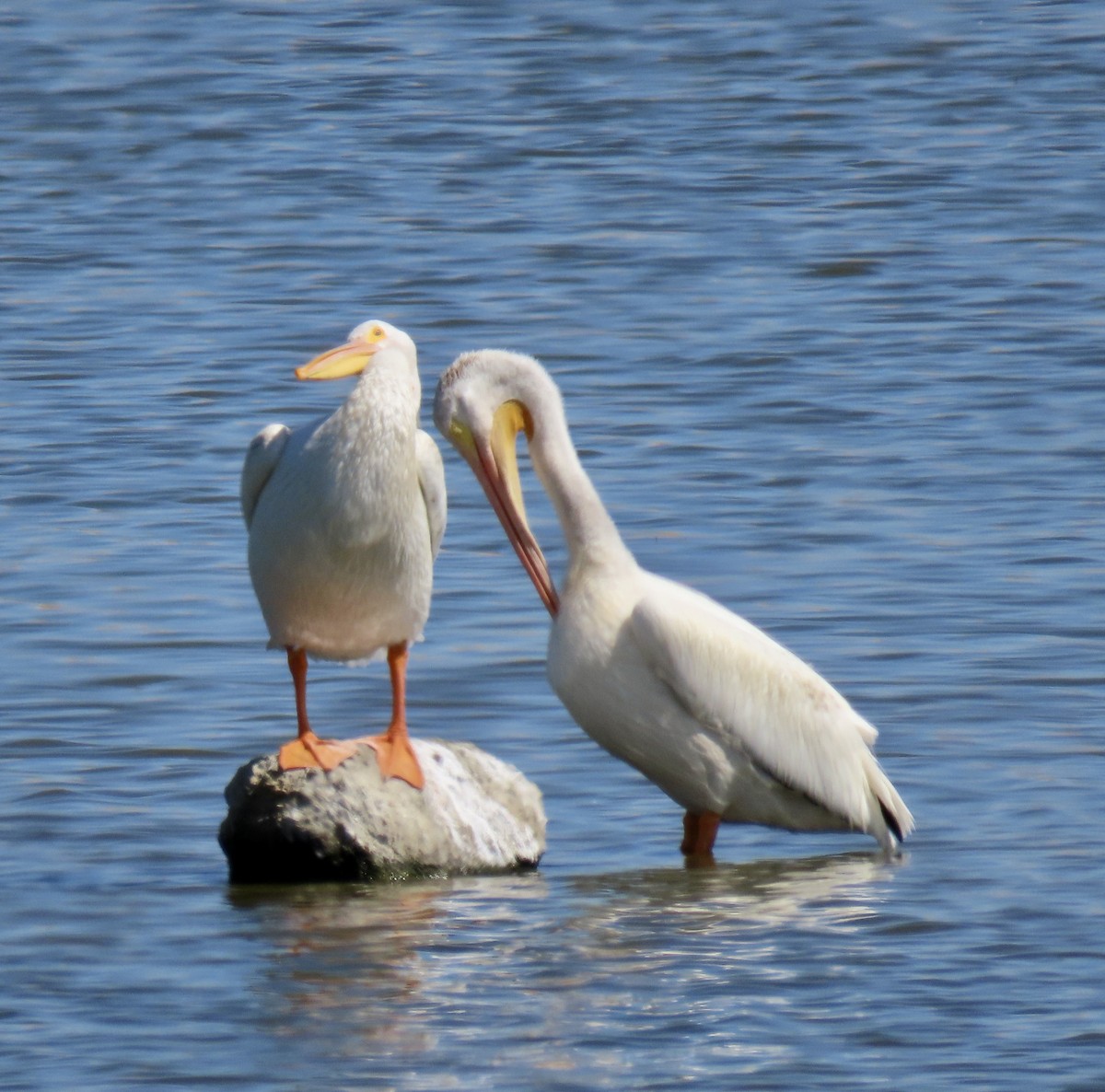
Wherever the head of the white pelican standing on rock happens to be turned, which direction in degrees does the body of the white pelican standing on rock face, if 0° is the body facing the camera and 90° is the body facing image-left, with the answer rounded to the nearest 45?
approximately 0°
